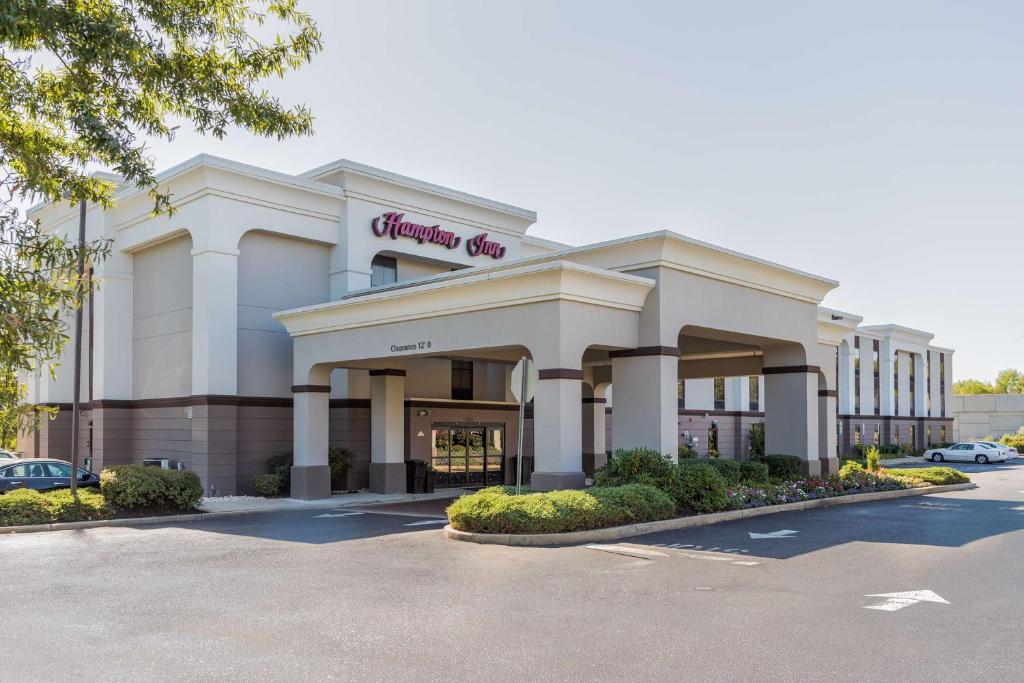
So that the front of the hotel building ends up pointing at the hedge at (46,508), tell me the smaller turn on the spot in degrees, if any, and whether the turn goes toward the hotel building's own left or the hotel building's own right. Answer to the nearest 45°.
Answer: approximately 90° to the hotel building's own right

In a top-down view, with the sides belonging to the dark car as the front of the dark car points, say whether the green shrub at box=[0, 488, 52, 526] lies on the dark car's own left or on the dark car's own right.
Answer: on the dark car's own right

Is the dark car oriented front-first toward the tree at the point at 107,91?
no

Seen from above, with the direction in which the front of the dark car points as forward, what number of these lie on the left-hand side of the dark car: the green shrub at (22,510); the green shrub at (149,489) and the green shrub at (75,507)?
0
